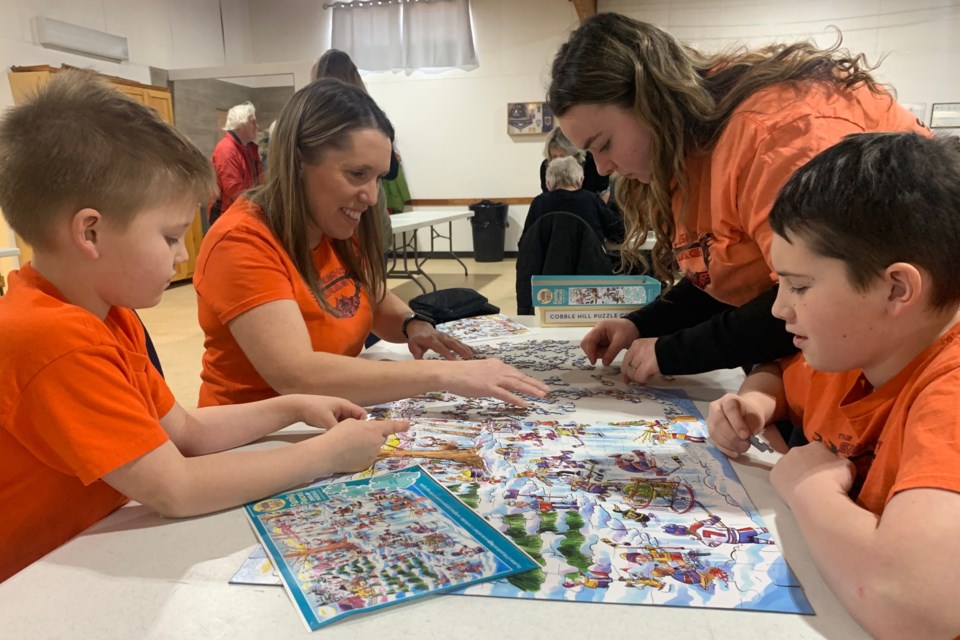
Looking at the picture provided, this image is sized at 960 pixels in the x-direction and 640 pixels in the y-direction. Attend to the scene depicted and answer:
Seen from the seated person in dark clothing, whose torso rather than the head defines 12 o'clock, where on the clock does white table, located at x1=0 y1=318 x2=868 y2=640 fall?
The white table is roughly at 6 o'clock from the seated person in dark clothing.

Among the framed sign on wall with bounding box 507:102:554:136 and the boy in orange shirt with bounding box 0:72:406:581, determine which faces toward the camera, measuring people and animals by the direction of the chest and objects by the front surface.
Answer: the framed sign on wall

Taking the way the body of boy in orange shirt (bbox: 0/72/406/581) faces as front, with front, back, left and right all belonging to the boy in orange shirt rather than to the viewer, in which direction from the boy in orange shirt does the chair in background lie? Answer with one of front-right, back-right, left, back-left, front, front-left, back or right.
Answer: front-left

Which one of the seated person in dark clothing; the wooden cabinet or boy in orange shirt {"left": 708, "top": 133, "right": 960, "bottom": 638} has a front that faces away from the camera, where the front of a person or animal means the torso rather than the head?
the seated person in dark clothing

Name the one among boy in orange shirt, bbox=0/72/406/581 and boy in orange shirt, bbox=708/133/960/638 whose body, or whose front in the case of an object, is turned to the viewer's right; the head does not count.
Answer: boy in orange shirt, bbox=0/72/406/581

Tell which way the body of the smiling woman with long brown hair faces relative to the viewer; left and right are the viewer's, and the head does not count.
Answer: facing the viewer and to the right of the viewer

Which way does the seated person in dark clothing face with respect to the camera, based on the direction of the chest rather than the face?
away from the camera

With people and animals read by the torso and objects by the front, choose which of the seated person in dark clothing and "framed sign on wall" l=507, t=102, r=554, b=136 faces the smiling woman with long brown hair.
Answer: the framed sign on wall

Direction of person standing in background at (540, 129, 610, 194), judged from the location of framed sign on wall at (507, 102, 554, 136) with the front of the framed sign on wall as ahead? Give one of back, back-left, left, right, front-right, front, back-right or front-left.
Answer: front

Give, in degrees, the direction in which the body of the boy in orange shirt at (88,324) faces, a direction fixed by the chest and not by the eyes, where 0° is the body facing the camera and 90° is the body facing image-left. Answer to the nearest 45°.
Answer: approximately 270°

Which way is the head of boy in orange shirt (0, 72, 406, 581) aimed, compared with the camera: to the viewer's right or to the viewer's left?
to the viewer's right

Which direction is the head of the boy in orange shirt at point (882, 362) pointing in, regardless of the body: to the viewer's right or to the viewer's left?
to the viewer's left

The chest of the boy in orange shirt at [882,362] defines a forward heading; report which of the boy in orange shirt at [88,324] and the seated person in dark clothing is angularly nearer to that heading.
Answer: the boy in orange shirt

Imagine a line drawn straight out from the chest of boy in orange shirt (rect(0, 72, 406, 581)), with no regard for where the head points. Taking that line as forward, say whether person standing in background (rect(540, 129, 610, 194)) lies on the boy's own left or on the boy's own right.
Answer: on the boy's own left

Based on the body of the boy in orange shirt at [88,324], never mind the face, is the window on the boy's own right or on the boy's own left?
on the boy's own left

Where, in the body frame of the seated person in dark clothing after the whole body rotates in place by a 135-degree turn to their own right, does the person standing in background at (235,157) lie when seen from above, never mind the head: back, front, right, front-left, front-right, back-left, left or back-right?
back
